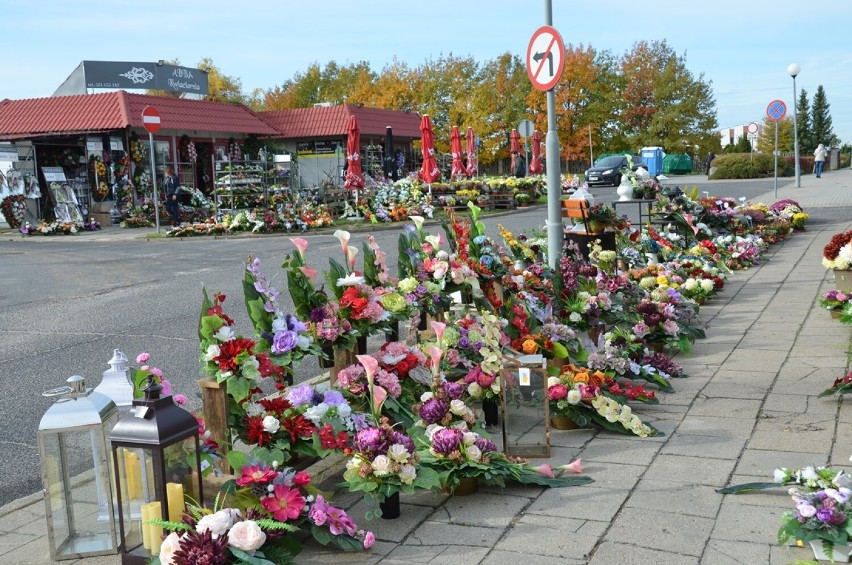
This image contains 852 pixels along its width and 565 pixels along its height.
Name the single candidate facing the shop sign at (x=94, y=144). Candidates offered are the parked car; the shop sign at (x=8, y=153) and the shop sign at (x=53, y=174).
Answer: the parked car

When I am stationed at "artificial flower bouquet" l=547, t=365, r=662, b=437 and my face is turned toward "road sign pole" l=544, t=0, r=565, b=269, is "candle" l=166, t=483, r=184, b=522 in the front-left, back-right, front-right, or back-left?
back-left

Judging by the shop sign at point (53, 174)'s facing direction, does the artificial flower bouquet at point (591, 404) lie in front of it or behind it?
in front

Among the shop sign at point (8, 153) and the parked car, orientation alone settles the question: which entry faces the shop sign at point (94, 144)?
the parked car

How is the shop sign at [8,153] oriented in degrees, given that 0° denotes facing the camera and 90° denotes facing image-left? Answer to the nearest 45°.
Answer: approximately 0°

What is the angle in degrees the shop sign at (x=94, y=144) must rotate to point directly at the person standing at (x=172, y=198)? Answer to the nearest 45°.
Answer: approximately 45° to its left

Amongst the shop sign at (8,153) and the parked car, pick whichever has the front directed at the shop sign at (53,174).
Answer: the parked car

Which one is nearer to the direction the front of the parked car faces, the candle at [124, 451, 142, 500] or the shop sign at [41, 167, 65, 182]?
the shop sign

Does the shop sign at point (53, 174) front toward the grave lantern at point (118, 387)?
yes

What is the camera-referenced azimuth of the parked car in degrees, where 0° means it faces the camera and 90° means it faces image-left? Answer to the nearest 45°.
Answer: approximately 45°

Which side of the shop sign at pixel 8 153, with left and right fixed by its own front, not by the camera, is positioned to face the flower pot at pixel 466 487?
front

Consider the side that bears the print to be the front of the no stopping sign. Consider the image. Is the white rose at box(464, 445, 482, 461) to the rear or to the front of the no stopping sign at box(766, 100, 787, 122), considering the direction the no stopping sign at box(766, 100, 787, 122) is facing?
to the front

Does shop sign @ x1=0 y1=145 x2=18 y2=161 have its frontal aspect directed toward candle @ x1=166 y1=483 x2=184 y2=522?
yes

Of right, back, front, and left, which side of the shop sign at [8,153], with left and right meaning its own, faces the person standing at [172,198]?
left

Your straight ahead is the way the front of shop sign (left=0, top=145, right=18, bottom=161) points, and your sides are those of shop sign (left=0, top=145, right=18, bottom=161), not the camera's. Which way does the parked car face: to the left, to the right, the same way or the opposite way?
to the right
